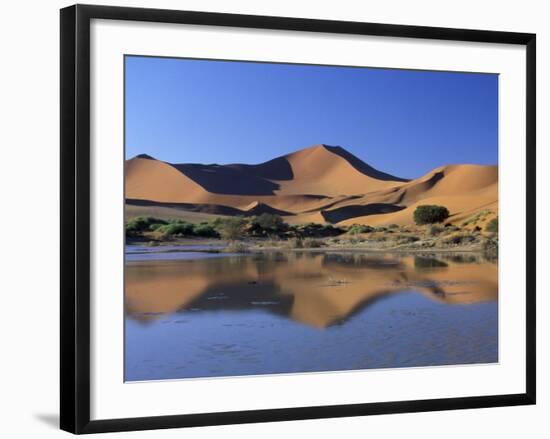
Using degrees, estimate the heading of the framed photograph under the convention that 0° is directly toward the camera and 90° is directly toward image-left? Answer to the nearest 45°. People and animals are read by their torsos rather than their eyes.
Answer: approximately 315°
